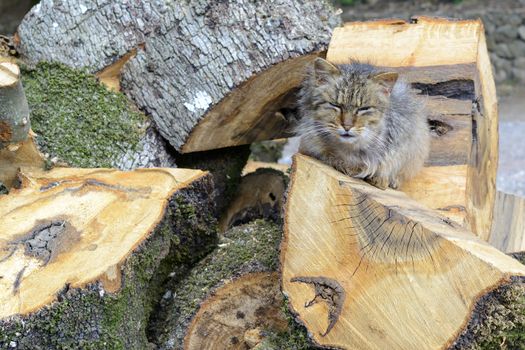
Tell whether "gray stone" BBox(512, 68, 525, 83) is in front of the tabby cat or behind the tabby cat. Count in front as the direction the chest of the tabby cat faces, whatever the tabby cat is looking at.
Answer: behind

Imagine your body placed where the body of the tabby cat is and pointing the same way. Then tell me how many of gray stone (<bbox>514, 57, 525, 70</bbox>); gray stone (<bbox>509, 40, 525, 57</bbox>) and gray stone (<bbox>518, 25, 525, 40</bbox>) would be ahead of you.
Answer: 0

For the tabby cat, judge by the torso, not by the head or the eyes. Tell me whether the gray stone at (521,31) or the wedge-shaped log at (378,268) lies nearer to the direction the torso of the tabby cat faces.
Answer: the wedge-shaped log

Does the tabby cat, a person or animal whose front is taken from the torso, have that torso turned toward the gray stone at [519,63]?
no

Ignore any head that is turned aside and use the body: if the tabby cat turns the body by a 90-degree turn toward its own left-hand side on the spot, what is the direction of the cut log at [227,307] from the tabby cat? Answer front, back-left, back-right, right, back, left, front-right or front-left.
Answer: right

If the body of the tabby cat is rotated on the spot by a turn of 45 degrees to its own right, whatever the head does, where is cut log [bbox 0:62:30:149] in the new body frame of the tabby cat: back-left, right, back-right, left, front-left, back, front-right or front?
front

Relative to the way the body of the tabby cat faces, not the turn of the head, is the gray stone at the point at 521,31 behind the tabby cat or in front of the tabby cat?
behind

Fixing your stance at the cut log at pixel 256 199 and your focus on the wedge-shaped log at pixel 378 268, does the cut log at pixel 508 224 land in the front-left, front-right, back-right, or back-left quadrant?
front-left

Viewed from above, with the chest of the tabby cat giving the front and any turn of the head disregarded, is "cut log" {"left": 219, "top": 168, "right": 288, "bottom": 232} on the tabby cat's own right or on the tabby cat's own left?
on the tabby cat's own right

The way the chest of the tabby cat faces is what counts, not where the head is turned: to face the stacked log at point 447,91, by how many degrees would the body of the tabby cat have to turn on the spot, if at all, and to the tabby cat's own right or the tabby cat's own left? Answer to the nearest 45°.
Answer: approximately 180°

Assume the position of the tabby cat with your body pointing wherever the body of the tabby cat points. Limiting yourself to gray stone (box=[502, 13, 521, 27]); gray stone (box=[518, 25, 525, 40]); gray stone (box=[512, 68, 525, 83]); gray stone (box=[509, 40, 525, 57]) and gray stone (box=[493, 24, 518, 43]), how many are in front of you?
0

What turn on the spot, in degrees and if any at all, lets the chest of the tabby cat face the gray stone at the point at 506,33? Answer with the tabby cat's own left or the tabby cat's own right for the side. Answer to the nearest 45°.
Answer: approximately 135° to the tabby cat's own right

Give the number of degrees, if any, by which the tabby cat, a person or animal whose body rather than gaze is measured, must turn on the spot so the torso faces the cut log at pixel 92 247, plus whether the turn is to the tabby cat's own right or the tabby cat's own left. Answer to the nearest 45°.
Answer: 0° — it already faces it

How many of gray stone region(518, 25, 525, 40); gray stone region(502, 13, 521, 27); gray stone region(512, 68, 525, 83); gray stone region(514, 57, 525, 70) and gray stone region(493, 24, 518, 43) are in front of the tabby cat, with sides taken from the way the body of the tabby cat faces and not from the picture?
0

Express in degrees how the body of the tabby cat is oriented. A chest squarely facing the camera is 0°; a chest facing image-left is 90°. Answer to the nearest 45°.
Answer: approximately 45°
